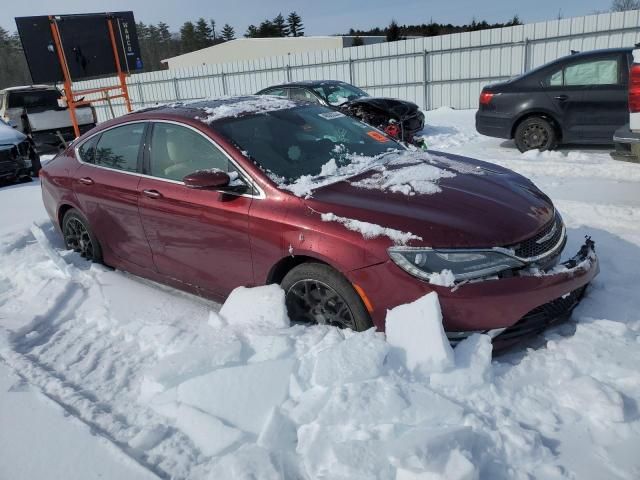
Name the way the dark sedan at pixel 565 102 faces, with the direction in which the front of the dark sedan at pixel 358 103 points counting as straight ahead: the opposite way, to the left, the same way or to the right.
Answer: the same way

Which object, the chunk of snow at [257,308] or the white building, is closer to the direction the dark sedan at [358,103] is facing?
the chunk of snow

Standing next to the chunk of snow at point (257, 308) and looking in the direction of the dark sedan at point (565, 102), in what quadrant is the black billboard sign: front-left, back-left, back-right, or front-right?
front-left

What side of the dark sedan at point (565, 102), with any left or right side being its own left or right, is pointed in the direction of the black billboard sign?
back

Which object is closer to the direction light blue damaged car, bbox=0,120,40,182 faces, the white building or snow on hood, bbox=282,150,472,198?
the snow on hood

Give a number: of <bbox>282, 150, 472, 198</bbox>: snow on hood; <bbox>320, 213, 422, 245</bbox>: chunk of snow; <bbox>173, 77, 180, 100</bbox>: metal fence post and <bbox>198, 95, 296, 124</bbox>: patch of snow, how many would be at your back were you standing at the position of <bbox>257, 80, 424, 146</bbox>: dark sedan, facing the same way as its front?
1

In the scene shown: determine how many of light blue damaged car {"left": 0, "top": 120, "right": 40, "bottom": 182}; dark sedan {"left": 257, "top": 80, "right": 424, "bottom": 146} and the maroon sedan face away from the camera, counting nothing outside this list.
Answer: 0

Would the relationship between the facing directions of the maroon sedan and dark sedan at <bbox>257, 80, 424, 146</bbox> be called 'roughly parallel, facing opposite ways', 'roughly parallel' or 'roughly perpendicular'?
roughly parallel

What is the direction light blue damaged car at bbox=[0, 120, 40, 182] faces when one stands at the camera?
facing the viewer and to the right of the viewer

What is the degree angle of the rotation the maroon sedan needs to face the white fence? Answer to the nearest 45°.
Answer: approximately 135° to its left

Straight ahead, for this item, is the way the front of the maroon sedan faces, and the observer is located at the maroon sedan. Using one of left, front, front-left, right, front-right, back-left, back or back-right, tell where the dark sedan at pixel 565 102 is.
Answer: left

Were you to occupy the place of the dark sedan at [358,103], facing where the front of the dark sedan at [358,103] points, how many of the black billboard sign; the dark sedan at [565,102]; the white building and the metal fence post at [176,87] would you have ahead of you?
1

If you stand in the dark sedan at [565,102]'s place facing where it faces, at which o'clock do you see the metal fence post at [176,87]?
The metal fence post is roughly at 7 o'clock from the dark sedan.

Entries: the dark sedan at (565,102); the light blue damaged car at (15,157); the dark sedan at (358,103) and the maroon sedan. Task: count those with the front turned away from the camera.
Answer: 0

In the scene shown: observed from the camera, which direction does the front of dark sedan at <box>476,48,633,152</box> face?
facing to the right of the viewer

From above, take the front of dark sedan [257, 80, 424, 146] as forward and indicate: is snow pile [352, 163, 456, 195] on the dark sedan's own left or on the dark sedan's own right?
on the dark sedan's own right
